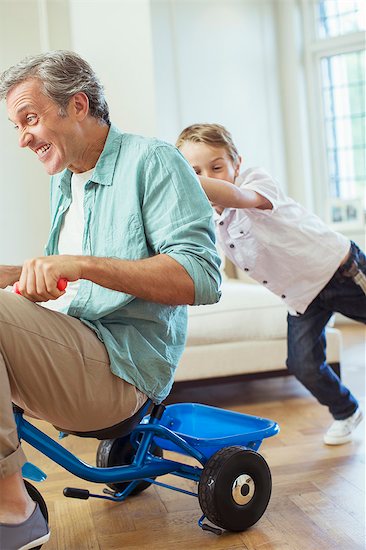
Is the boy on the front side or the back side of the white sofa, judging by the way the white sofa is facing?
on the front side

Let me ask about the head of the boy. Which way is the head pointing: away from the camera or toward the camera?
toward the camera

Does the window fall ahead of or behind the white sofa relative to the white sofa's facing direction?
behind

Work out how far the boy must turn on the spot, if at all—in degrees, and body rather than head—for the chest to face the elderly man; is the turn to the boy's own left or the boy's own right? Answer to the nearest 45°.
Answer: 0° — they already face them

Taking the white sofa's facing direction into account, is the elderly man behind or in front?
in front

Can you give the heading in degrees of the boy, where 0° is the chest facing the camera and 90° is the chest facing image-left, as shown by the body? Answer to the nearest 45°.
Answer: approximately 45°

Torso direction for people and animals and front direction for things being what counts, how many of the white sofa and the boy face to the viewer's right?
0

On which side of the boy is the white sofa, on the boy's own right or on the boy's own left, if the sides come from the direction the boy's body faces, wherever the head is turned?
on the boy's own right

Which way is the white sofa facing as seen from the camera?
toward the camera
